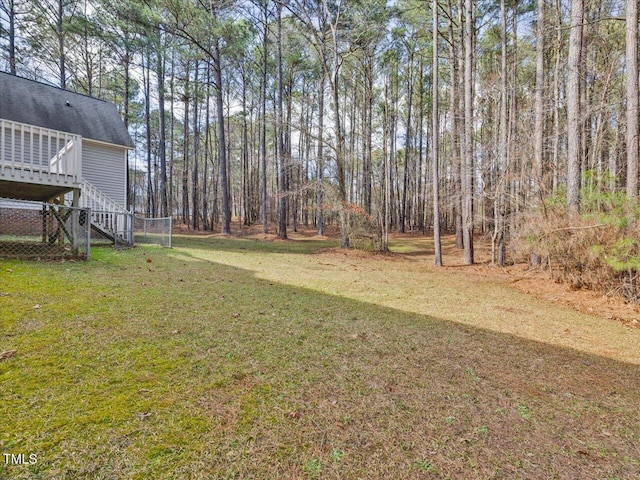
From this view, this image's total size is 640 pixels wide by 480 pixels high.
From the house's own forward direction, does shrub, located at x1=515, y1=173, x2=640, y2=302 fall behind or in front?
behind

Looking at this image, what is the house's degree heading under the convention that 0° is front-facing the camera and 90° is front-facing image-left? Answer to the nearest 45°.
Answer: approximately 135°

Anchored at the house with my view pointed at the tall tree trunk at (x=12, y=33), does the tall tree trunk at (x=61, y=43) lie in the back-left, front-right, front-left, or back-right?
front-right

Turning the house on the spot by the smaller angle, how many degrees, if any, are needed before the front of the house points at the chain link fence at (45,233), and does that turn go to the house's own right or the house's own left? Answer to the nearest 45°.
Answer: approximately 135° to the house's own left

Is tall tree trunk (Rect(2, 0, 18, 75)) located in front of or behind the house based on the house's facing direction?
in front

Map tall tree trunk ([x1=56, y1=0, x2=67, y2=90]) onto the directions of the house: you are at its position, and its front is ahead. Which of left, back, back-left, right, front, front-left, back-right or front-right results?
front-right
